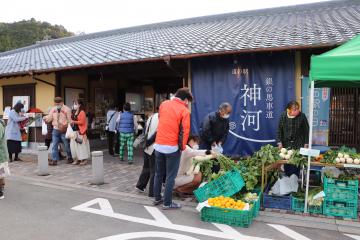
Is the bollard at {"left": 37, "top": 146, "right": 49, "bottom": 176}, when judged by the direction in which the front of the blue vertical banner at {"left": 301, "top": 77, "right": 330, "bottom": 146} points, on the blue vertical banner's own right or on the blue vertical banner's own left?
on the blue vertical banner's own right

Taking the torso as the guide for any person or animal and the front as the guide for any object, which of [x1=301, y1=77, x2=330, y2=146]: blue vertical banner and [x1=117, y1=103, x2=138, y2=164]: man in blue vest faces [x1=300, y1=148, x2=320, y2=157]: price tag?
the blue vertical banner

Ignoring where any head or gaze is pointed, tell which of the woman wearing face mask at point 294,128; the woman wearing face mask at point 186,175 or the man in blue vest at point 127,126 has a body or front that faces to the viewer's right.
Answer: the woman wearing face mask at point 186,175

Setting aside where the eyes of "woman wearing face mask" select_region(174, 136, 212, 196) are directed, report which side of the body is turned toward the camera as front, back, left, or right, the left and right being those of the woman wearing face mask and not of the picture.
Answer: right

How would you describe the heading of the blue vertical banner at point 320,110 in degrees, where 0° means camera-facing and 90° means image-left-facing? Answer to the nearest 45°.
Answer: approximately 0°

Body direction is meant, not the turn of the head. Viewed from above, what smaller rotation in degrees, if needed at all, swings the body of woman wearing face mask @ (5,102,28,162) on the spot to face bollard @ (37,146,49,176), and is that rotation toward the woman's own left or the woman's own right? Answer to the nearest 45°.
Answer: approximately 90° to the woman's own right

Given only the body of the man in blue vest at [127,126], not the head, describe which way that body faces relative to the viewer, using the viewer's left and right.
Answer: facing away from the viewer

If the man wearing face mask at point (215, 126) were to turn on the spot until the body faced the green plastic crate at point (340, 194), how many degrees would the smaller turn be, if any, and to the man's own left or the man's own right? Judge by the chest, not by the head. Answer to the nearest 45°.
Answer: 0° — they already face it

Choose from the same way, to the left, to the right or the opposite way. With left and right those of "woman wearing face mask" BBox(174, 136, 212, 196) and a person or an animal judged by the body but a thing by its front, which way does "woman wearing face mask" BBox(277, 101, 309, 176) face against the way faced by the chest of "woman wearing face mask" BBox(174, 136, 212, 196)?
to the right

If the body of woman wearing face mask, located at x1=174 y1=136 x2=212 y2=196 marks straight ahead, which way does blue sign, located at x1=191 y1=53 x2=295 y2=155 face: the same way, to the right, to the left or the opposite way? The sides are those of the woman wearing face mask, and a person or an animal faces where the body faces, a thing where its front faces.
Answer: to the right

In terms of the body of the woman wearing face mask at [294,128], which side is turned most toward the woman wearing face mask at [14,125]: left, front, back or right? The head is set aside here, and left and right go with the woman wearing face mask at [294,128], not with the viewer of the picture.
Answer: right

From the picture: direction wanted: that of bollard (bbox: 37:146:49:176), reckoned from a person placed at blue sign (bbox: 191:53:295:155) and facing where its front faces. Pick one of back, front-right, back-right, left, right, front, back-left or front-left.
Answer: right

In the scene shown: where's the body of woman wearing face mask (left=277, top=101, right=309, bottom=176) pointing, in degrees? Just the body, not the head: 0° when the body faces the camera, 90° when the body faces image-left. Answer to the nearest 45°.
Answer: approximately 0°

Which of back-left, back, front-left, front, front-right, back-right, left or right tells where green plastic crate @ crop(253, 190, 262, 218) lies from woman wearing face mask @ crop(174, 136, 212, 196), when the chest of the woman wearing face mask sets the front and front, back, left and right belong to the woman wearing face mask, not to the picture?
front-right
